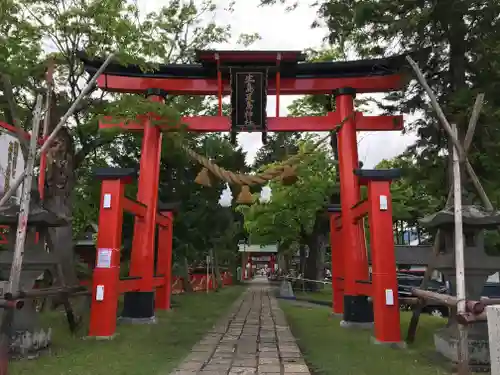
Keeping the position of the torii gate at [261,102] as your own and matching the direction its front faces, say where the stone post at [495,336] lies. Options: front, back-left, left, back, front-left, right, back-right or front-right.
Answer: front

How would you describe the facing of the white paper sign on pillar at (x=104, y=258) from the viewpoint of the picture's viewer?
facing the viewer

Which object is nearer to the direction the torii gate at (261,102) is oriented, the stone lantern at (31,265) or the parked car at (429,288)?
the stone lantern

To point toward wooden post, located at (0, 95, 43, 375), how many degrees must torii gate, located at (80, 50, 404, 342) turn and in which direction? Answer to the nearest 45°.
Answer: approximately 45° to its right

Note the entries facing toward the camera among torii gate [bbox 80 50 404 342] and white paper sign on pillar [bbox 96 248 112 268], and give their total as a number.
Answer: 2

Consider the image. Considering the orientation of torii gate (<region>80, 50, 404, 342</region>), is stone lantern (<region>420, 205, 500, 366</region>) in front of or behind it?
in front

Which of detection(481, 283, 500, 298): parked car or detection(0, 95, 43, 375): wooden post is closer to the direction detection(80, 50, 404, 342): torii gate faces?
the wooden post

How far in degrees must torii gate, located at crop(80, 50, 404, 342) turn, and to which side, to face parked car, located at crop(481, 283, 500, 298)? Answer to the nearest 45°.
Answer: approximately 135° to its left

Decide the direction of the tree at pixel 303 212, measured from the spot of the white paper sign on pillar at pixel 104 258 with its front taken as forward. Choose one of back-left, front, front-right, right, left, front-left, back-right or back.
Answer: back-left

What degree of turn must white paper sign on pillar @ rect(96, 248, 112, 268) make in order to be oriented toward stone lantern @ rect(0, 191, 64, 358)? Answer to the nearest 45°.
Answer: approximately 45° to its right

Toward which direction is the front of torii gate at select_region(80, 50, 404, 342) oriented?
toward the camera

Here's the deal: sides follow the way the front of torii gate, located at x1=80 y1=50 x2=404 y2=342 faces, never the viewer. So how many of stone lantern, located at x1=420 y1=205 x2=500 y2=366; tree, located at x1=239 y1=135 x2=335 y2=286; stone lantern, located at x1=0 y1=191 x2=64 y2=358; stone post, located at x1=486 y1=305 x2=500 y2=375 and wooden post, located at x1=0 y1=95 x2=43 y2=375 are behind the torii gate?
1
